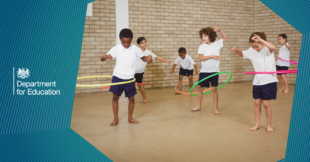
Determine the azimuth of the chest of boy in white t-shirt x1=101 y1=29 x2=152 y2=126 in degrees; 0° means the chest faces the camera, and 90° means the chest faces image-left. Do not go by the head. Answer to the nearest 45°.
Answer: approximately 0°

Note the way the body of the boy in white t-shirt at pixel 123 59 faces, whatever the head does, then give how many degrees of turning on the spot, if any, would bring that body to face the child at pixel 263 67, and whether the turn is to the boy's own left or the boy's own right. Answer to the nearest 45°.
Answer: approximately 90° to the boy's own left
